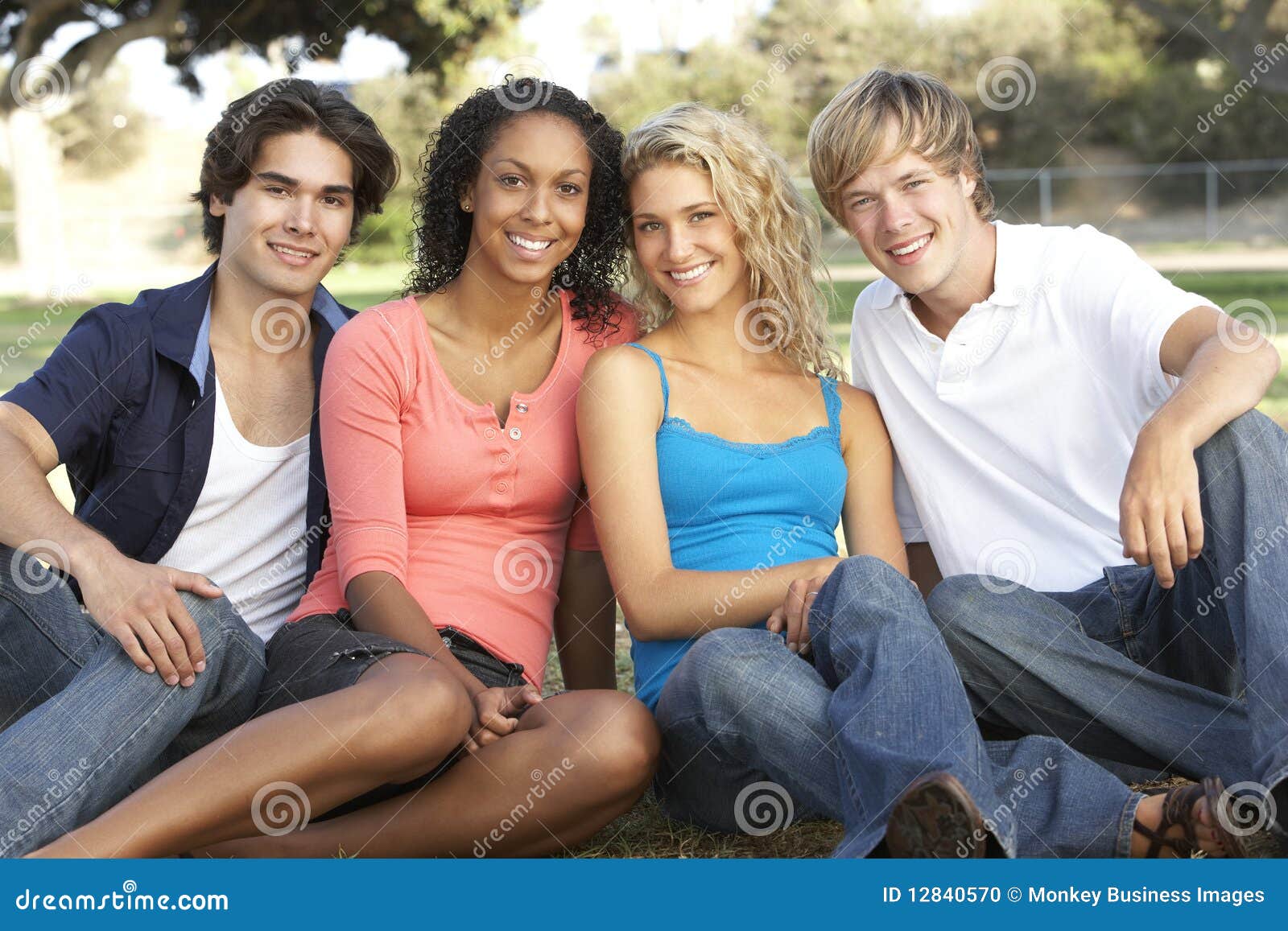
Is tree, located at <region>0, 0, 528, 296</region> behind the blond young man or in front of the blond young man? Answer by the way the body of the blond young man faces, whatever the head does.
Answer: behind

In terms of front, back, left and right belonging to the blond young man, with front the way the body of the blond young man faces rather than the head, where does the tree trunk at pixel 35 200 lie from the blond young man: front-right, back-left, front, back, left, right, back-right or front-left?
back-right

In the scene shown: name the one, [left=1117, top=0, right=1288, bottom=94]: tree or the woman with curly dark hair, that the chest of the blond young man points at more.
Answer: the woman with curly dark hair

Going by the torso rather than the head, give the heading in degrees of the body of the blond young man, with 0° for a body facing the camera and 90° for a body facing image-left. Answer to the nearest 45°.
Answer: approximately 0°

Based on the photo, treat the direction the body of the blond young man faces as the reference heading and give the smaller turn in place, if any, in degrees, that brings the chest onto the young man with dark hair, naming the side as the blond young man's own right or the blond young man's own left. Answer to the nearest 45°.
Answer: approximately 90° to the blond young man's own right

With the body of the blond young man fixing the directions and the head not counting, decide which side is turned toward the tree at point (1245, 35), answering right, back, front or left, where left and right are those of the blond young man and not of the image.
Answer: back

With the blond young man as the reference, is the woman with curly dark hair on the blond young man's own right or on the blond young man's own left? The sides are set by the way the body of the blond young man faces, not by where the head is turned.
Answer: on the blond young man's own right

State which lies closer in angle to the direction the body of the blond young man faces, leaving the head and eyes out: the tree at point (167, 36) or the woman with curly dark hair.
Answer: the woman with curly dark hair

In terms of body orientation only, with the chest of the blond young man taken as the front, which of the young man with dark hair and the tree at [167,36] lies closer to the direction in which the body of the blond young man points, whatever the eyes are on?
the young man with dark hair
